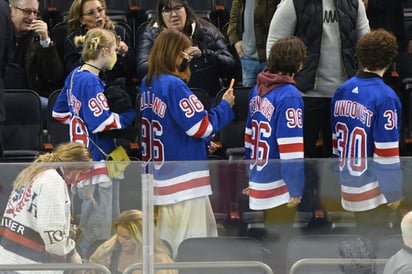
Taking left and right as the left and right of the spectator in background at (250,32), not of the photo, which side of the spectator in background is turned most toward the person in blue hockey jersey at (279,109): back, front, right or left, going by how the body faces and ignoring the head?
front

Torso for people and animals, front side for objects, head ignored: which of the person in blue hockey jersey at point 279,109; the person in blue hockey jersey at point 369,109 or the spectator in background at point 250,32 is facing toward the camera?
the spectator in background

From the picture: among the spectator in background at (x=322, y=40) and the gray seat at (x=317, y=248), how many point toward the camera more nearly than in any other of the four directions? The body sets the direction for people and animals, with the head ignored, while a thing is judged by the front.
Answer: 2

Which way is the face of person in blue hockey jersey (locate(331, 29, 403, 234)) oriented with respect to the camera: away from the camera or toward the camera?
away from the camera

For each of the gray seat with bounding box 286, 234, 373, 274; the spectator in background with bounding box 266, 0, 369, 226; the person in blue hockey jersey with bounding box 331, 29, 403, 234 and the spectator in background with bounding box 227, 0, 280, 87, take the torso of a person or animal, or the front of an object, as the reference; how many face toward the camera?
3

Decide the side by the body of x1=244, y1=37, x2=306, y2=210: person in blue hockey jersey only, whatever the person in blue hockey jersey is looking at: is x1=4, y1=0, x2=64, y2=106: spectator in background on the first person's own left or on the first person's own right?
on the first person's own left

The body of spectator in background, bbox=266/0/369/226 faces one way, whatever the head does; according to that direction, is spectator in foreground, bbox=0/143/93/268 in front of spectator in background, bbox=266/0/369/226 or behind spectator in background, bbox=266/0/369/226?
in front

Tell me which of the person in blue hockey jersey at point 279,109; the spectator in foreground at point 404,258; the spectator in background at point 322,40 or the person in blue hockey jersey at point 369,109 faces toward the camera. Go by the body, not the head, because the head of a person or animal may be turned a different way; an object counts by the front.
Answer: the spectator in background at point 322,40

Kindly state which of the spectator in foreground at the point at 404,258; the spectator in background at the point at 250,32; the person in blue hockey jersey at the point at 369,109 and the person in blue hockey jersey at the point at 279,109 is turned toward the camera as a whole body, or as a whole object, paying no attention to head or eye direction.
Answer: the spectator in background at the point at 250,32

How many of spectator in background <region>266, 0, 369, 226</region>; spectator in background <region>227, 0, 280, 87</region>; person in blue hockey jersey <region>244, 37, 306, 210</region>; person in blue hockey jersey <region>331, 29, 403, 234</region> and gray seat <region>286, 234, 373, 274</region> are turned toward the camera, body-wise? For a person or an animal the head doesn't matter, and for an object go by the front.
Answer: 3

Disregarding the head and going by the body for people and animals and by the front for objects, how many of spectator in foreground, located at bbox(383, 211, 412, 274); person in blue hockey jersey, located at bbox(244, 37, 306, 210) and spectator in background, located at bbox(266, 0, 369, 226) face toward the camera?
1

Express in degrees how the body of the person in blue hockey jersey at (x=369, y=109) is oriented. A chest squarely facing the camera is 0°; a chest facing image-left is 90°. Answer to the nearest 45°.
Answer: approximately 225°

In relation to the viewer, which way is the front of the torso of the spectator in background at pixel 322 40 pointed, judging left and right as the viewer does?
facing the viewer

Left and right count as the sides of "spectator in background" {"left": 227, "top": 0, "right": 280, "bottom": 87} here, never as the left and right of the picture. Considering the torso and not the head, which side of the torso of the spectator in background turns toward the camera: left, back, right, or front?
front
